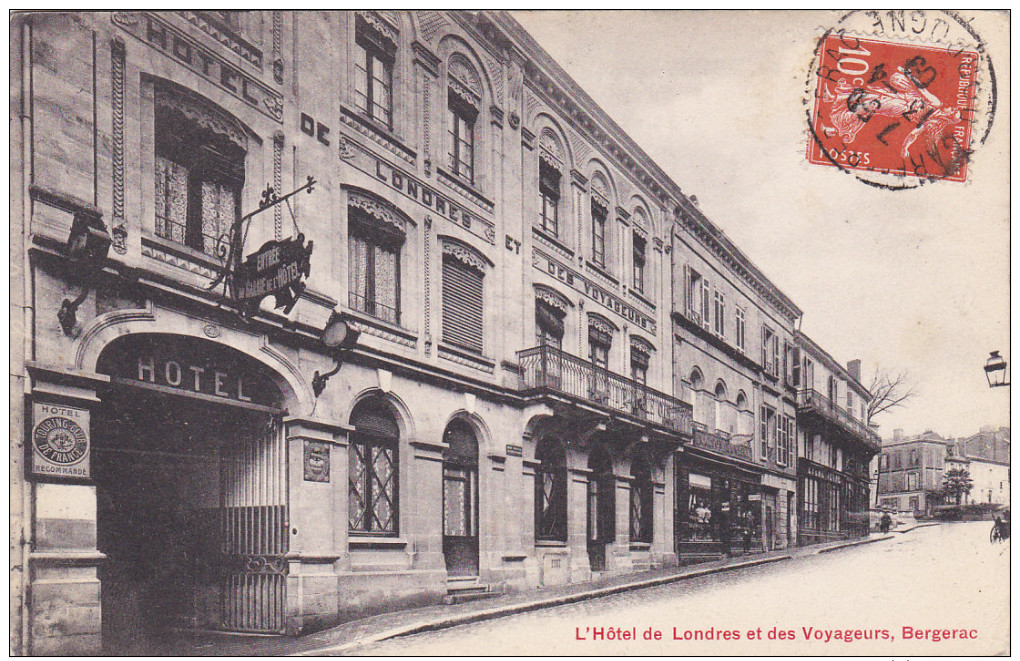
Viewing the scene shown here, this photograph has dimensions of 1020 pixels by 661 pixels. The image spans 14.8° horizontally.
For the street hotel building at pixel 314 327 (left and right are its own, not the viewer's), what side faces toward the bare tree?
left

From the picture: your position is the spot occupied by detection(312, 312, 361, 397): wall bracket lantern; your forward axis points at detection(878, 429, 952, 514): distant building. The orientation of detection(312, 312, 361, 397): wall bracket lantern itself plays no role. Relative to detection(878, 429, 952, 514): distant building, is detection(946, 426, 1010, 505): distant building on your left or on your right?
right

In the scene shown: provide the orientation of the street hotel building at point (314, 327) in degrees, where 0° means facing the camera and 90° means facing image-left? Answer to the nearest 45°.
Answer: approximately 315°

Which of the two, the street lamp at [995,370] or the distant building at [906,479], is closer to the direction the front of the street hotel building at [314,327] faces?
the street lamp
